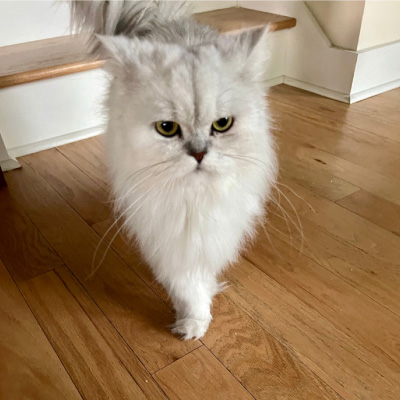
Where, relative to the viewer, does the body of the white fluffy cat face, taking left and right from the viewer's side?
facing the viewer
